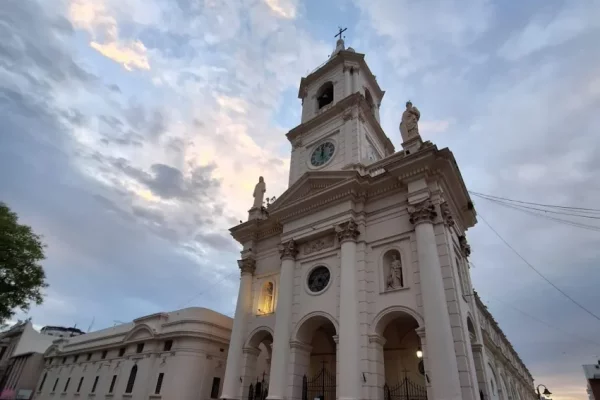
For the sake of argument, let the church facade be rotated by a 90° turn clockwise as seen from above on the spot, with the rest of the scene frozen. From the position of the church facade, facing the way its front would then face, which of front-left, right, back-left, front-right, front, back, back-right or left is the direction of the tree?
front-left

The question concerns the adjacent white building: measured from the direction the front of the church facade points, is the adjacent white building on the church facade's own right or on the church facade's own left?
on the church facade's own right

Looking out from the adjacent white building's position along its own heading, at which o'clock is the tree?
The tree is roughly at 1 o'clock from the adjacent white building.

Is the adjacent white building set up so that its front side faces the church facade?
no

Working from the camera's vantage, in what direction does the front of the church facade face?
facing the viewer and to the left of the viewer
